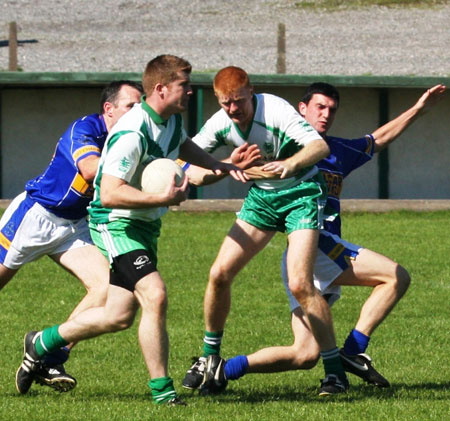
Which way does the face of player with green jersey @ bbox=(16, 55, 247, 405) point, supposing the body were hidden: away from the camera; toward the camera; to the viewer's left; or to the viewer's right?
to the viewer's right

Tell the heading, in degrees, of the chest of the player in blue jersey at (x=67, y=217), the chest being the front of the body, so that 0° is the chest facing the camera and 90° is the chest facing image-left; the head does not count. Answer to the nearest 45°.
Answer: approximately 270°

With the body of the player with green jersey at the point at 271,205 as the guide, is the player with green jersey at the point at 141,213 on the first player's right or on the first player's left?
on the first player's right

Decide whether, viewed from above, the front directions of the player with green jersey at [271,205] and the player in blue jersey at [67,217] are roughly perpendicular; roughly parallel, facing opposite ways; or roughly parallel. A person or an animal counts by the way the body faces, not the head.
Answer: roughly perpendicular

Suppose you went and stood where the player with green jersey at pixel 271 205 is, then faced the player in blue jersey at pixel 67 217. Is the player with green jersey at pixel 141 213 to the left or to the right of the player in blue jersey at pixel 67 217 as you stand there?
left

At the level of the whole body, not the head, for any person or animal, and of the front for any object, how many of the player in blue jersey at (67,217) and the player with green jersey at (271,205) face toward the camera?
1

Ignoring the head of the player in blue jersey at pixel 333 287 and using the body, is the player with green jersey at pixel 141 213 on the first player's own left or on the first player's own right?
on the first player's own right
